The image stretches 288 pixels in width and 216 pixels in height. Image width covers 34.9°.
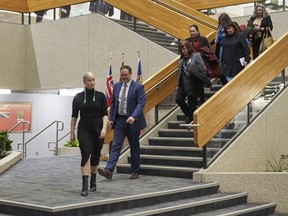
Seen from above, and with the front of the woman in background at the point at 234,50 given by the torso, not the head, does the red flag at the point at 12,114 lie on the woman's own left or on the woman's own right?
on the woman's own right

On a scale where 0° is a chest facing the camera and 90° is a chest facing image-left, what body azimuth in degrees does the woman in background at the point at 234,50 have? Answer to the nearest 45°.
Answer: approximately 45°

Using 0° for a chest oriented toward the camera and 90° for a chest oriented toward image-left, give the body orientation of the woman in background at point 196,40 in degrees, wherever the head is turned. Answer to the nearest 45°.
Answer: approximately 45°

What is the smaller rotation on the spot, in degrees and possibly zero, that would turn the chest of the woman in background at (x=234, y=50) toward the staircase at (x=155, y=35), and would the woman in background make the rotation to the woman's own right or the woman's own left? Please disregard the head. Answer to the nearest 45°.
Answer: approximately 90° to the woman's own right

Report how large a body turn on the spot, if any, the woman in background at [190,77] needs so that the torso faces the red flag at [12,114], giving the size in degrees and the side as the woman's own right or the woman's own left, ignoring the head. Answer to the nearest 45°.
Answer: approximately 90° to the woman's own right

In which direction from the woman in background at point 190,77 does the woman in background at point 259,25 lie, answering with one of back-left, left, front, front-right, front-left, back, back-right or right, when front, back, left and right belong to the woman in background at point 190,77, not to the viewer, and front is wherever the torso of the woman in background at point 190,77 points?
back
